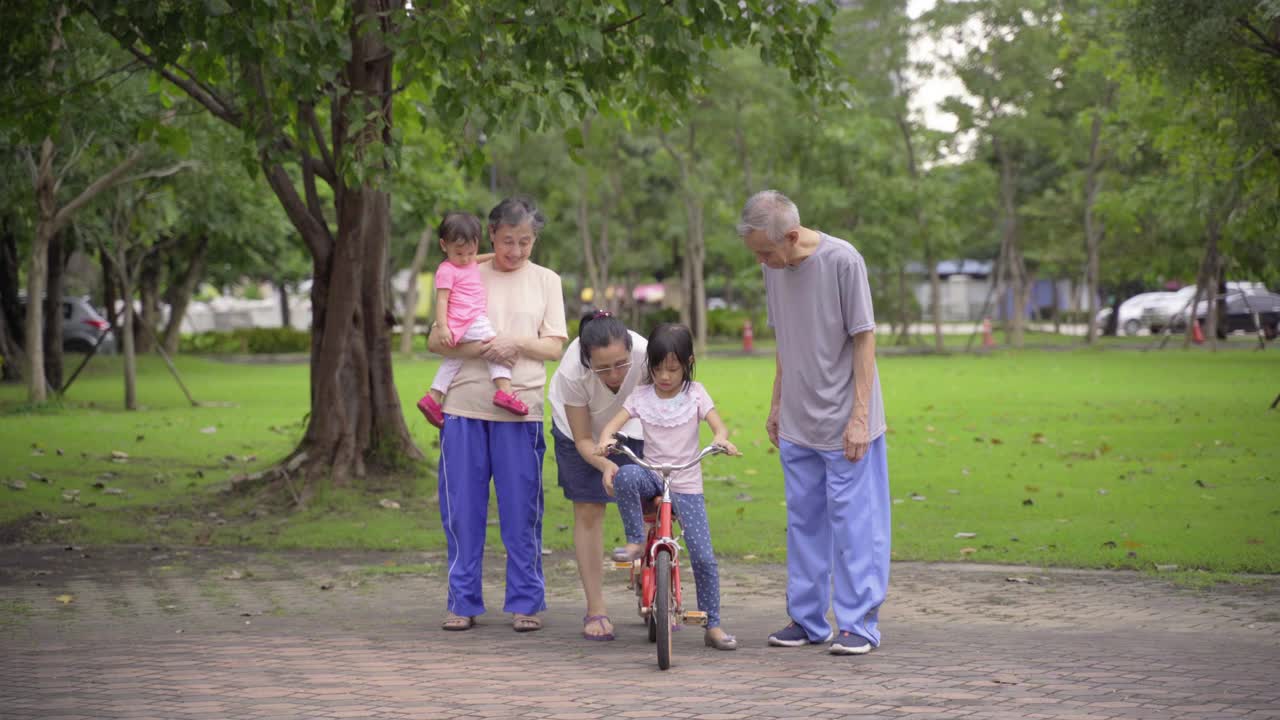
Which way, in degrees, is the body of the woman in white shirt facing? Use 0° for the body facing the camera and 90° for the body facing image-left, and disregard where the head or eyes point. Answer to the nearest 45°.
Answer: approximately 315°

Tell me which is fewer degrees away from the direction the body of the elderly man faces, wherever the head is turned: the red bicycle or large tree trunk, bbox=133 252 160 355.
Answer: the red bicycle

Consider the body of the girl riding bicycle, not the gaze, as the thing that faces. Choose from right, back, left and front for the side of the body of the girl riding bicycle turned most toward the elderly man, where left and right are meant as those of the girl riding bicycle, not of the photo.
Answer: left

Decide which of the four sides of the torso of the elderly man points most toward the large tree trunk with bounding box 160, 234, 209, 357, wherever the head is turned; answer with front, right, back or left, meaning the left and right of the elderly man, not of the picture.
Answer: right

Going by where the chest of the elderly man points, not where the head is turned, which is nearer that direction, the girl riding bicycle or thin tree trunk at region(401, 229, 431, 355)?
the girl riding bicycle

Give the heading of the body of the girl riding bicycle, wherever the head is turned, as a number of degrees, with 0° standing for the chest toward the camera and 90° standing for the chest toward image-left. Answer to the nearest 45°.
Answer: approximately 0°

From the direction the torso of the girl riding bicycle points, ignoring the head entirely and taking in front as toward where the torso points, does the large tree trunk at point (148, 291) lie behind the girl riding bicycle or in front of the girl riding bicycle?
behind
